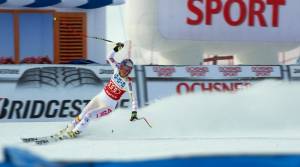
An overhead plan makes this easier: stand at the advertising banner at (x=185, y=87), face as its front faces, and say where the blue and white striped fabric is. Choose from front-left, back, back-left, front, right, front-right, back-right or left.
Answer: back-right

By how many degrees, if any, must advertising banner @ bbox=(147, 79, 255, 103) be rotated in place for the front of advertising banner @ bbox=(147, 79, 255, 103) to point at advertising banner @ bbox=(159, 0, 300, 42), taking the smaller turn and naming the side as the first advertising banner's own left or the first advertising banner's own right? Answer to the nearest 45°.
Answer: approximately 180°

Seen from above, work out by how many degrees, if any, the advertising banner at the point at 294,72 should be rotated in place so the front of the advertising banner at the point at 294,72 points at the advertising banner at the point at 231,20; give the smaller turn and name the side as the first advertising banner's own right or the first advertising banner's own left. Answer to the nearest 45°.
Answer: approximately 135° to the first advertising banner's own right

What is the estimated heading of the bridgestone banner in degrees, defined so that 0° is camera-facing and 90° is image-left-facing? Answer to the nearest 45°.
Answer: approximately 0°

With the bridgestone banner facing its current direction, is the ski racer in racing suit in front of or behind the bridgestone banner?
in front
